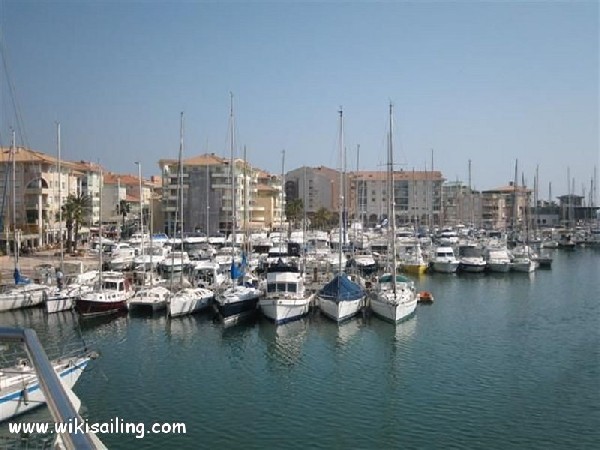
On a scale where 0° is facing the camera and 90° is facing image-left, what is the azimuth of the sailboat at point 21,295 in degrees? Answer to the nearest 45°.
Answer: approximately 45°

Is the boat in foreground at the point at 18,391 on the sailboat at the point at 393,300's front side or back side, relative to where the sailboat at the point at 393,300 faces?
on the front side

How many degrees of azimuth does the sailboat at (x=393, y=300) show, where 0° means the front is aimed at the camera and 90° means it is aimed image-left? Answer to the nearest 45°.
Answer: approximately 0°

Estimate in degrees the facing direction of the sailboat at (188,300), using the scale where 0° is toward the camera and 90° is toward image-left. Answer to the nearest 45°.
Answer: approximately 45°

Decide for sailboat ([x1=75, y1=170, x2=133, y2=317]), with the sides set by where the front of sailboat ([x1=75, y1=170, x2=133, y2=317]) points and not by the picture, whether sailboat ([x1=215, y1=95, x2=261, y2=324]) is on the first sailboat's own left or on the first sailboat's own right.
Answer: on the first sailboat's own left

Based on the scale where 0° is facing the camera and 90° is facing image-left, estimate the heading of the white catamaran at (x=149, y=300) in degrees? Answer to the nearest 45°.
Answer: approximately 45°

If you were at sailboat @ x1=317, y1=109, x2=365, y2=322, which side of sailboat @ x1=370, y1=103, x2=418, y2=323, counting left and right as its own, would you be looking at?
right

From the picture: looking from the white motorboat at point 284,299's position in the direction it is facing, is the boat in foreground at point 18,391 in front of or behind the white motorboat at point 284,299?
in front

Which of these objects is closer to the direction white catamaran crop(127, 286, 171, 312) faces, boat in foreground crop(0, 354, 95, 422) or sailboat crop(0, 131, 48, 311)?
the boat in foreground

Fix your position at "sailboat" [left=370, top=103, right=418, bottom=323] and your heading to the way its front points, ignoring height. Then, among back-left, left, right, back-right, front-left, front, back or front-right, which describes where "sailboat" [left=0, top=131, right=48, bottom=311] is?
right

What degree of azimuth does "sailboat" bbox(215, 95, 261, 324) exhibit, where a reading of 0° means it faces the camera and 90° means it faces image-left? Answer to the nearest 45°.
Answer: approximately 45°

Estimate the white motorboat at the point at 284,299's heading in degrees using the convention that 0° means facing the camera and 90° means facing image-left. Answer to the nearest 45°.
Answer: approximately 0°

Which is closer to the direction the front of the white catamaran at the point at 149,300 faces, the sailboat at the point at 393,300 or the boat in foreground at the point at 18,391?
the boat in foreground
